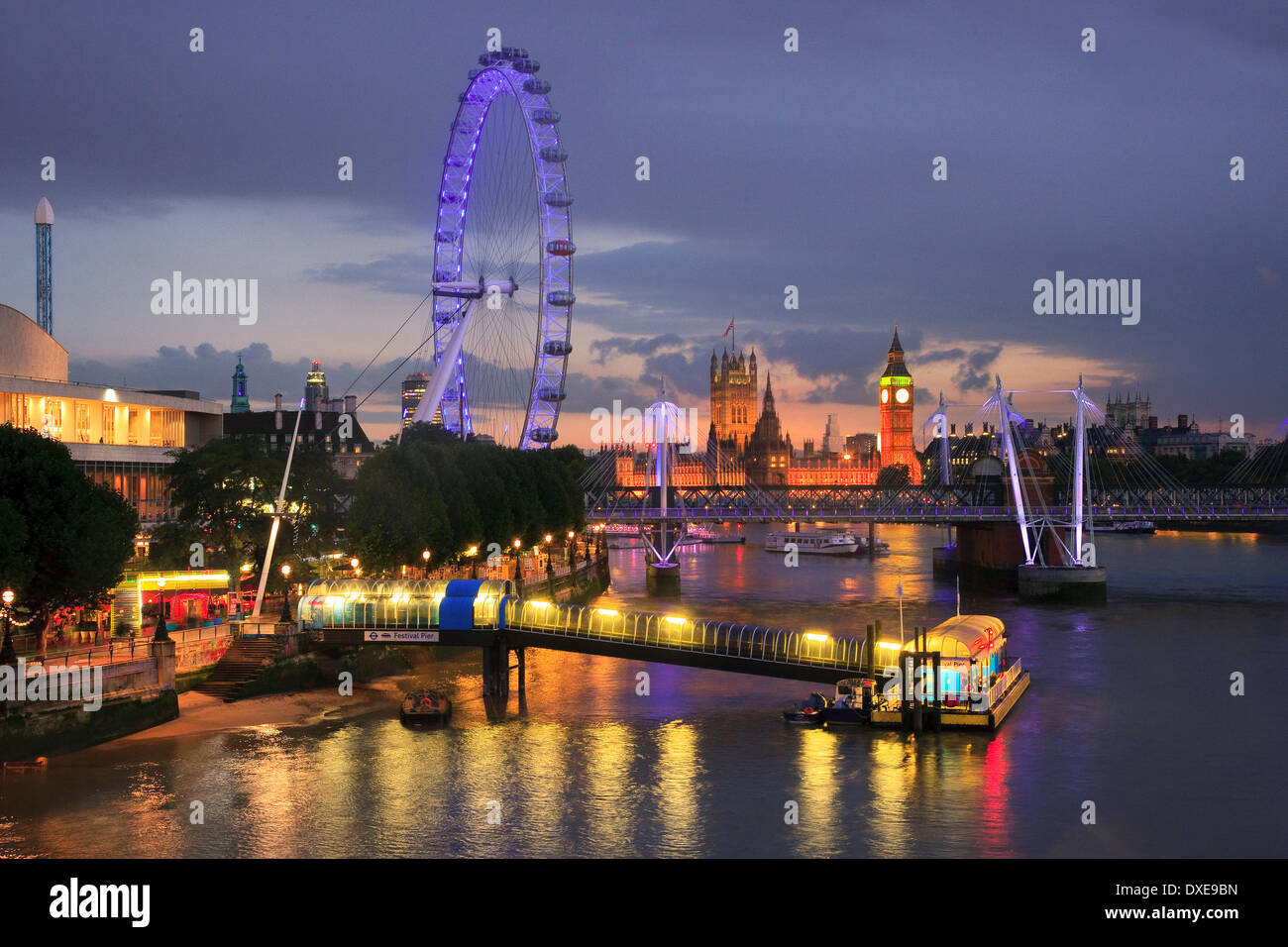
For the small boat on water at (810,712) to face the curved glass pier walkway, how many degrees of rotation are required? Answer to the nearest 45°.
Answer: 0° — it already faces it

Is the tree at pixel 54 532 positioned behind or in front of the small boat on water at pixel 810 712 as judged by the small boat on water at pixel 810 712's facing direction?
in front

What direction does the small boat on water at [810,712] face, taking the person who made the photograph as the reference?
facing to the left of the viewer

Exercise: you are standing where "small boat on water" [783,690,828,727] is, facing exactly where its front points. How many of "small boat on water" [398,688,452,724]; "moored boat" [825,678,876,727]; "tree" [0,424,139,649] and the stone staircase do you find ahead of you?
3

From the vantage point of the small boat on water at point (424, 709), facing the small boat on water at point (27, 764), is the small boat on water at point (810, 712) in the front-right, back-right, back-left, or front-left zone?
back-left

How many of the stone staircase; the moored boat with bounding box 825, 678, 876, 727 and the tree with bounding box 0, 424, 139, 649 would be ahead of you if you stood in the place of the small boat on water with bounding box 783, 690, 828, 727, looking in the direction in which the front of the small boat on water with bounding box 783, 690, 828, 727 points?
2

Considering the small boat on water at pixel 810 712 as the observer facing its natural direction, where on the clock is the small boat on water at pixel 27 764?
the small boat on water at pixel 27 764 is roughly at 11 o'clock from the small boat on water at pixel 810 712.

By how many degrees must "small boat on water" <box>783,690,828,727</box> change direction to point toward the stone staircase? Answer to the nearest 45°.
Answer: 0° — it already faces it

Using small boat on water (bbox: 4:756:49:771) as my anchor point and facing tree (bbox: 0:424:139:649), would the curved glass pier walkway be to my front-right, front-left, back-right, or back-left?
front-right

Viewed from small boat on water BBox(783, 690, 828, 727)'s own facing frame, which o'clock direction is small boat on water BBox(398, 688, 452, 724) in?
small boat on water BBox(398, 688, 452, 724) is roughly at 12 o'clock from small boat on water BBox(783, 690, 828, 727).
